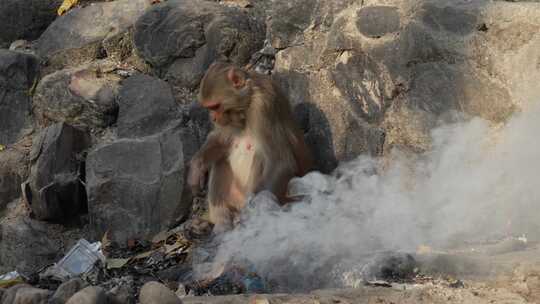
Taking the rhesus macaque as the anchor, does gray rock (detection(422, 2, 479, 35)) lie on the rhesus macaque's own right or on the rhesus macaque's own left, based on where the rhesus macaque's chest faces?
on the rhesus macaque's own left

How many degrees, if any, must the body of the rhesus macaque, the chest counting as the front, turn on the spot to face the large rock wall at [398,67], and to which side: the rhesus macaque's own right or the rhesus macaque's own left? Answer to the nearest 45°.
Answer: approximately 135° to the rhesus macaque's own left

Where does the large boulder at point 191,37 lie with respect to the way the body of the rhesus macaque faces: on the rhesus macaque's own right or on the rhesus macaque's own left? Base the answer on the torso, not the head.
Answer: on the rhesus macaque's own right

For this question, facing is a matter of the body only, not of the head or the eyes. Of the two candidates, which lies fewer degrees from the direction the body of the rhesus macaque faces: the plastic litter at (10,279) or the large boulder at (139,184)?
the plastic litter

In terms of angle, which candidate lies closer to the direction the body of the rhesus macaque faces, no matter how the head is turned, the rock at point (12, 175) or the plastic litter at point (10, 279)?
the plastic litter

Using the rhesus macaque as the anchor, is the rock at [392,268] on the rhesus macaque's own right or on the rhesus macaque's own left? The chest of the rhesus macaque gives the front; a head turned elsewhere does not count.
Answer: on the rhesus macaque's own left

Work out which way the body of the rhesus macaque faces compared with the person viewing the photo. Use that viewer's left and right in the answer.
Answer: facing the viewer and to the left of the viewer

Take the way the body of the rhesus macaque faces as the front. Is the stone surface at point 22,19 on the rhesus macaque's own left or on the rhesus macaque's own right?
on the rhesus macaque's own right

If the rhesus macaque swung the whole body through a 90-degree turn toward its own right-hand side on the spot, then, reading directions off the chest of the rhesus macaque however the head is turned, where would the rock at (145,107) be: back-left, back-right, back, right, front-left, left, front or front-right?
front

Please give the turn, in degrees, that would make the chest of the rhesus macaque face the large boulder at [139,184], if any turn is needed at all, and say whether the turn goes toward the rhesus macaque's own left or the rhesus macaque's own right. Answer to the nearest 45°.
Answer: approximately 90° to the rhesus macaque's own right

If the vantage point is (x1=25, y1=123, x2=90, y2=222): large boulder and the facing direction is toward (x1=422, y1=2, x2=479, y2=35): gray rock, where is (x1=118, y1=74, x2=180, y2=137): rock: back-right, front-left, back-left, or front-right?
front-left

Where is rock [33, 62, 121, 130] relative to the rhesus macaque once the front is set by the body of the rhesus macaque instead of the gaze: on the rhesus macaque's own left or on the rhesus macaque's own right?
on the rhesus macaque's own right

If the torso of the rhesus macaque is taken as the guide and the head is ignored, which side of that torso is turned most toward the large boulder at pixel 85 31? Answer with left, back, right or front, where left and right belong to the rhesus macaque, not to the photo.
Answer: right
